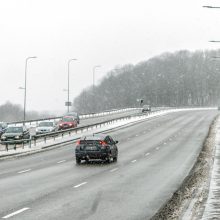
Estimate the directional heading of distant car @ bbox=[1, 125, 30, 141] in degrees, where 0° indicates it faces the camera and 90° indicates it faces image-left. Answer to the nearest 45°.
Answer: approximately 45°

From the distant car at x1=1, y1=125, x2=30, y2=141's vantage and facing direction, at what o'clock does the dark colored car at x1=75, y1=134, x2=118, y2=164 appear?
The dark colored car is roughly at 10 o'clock from the distant car.
